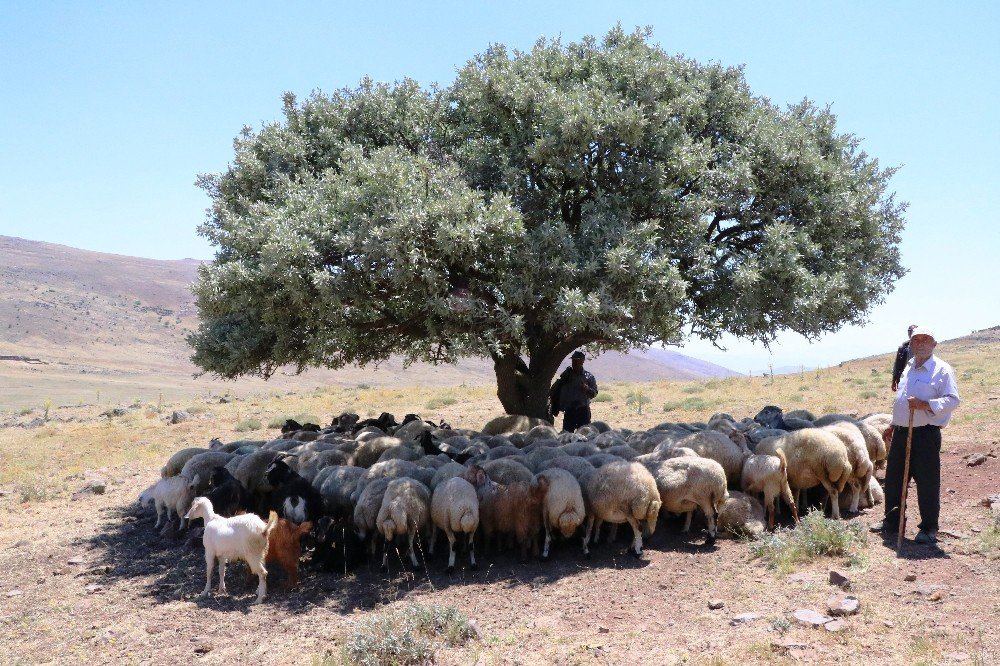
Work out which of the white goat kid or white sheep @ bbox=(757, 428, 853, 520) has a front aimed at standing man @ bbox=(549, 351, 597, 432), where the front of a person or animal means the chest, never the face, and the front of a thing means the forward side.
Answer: the white sheep

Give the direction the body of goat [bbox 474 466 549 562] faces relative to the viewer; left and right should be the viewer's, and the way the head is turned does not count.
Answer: facing away from the viewer and to the left of the viewer

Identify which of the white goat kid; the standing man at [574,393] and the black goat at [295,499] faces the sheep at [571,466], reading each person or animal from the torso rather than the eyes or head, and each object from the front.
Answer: the standing man

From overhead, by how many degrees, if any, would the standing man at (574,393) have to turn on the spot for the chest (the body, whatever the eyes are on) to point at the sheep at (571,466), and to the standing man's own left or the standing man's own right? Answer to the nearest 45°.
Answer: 0° — they already face it

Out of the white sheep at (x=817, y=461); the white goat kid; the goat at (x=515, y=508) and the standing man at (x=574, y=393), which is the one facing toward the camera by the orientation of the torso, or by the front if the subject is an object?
the standing man

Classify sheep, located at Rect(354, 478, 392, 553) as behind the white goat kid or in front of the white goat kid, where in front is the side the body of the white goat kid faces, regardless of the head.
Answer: behind

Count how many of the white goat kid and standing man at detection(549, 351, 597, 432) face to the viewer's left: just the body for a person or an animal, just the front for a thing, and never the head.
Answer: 1

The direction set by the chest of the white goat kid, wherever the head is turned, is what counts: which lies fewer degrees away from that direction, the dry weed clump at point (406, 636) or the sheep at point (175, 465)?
the sheep

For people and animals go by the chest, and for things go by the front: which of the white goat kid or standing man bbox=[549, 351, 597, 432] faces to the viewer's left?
the white goat kid

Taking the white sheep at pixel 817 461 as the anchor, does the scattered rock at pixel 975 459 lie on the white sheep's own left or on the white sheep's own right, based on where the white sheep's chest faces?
on the white sheep's own right

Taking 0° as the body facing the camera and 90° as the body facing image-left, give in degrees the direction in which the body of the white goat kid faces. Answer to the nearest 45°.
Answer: approximately 90°

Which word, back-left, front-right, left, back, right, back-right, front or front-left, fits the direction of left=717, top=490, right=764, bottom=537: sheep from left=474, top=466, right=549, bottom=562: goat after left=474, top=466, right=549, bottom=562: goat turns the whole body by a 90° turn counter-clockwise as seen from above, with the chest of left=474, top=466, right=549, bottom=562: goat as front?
back-left
